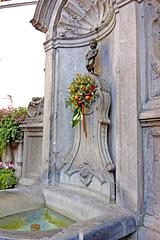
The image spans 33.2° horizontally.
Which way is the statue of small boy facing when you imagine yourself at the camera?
facing the viewer and to the left of the viewer

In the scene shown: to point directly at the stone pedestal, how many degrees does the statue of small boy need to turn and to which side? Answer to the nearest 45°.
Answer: approximately 90° to its right

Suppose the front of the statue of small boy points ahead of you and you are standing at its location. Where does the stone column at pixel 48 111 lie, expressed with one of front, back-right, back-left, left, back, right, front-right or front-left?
right

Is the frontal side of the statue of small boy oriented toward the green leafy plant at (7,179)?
no

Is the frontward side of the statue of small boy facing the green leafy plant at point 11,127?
no

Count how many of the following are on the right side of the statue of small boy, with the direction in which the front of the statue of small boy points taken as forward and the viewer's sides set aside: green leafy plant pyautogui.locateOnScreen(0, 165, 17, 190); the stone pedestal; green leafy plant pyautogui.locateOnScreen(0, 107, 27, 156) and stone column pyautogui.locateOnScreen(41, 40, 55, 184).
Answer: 4

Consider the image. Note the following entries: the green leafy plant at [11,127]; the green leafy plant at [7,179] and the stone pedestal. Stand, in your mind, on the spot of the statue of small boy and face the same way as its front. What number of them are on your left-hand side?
0
